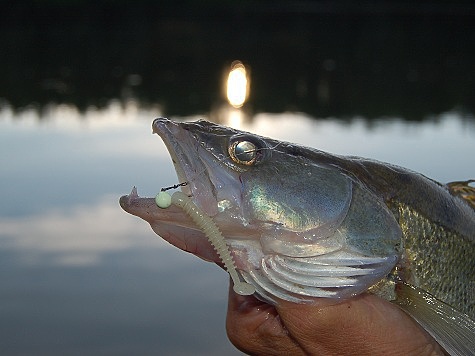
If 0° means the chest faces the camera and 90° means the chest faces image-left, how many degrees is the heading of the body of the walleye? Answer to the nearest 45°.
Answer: approximately 90°
